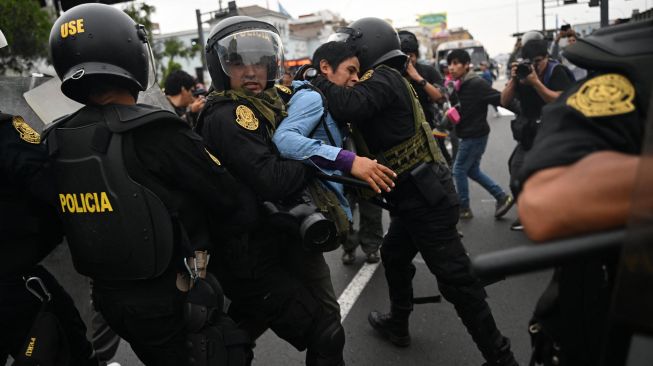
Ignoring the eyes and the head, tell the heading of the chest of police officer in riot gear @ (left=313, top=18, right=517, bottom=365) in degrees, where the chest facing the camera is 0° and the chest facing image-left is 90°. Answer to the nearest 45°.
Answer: approximately 90°

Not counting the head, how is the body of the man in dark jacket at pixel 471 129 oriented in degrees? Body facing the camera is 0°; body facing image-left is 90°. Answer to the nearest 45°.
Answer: approximately 90°

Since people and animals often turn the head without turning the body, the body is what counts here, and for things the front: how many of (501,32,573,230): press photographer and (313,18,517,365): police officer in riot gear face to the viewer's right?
0

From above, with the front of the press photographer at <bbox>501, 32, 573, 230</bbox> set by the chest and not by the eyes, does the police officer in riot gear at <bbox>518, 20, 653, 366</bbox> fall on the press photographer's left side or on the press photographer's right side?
on the press photographer's left side

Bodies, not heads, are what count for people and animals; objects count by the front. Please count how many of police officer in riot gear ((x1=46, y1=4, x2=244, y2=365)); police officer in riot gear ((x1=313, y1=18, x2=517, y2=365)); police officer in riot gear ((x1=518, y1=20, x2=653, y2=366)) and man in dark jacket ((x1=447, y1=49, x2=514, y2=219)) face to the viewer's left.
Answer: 2

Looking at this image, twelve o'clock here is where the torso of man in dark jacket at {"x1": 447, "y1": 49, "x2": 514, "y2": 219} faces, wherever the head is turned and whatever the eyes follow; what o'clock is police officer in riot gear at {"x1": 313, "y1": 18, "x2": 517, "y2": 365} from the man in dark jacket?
The police officer in riot gear is roughly at 9 o'clock from the man in dark jacket.
